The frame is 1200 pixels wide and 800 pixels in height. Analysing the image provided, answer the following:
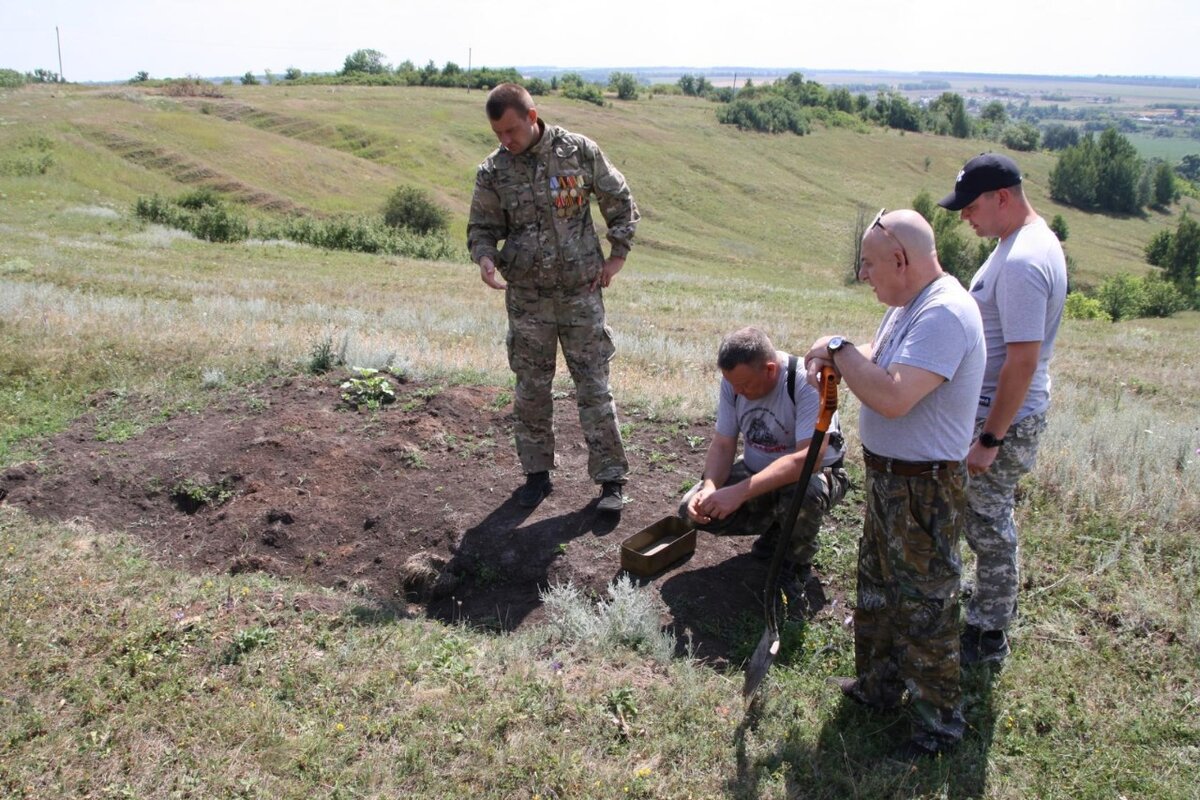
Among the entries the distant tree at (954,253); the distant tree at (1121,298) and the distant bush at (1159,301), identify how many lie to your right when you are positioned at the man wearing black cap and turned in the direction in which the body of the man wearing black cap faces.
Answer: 3

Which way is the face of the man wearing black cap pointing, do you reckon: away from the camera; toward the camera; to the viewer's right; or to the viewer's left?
to the viewer's left

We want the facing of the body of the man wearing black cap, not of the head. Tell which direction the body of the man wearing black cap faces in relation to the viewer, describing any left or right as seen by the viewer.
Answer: facing to the left of the viewer

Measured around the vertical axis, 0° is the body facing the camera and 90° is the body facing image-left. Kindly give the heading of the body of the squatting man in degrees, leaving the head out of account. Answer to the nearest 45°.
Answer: approximately 45°

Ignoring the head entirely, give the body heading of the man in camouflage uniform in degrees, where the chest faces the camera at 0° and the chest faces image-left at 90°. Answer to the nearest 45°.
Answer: approximately 0°

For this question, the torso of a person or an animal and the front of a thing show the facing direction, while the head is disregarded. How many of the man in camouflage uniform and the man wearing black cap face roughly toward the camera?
1

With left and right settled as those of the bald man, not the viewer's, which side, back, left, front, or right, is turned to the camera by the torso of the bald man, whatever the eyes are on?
left

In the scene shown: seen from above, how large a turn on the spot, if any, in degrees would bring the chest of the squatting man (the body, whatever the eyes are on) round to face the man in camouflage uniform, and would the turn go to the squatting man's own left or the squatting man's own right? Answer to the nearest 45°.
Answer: approximately 90° to the squatting man's own right
